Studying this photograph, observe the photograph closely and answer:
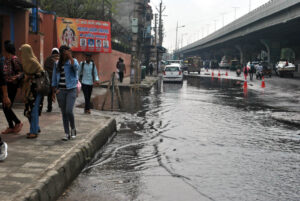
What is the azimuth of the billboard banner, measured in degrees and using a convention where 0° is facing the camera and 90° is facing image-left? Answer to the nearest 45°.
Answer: approximately 0°

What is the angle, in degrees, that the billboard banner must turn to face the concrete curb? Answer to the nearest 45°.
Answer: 0° — it already faces it

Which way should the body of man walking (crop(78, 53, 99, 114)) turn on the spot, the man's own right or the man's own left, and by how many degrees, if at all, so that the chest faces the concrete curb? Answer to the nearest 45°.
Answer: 0° — they already face it

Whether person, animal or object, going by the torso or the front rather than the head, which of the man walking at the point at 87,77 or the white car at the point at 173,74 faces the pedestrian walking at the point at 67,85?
the man walking

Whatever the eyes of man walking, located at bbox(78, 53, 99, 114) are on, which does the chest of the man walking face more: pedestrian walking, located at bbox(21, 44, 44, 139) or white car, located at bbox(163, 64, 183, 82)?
the pedestrian walking

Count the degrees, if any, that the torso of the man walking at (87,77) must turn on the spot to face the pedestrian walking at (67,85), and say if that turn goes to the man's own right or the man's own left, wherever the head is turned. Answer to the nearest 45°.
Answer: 0° — they already face them

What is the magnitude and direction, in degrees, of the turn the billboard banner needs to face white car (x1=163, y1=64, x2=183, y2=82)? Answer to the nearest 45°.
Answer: approximately 135° to its left

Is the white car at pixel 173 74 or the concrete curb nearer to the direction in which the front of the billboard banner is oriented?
the concrete curb
